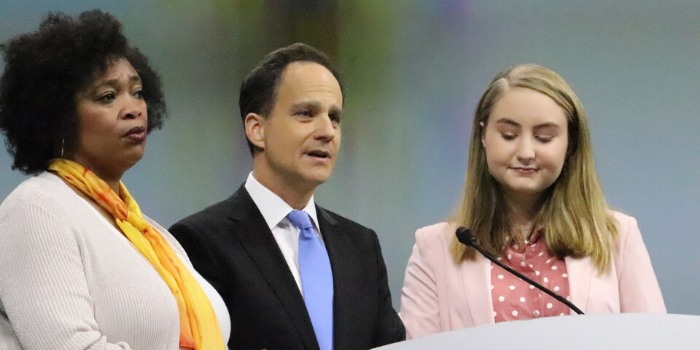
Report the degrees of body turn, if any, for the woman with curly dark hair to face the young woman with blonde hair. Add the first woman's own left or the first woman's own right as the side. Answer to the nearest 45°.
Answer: approximately 45° to the first woman's own left

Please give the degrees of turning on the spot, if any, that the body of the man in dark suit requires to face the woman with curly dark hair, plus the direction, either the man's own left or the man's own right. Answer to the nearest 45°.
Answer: approximately 90° to the man's own right

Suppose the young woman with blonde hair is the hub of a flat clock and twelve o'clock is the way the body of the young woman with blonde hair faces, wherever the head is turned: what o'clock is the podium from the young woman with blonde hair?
The podium is roughly at 12 o'clock from the young woman with blonde hair.

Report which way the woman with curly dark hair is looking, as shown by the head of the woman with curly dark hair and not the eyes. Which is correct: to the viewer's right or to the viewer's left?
to the viewer's right

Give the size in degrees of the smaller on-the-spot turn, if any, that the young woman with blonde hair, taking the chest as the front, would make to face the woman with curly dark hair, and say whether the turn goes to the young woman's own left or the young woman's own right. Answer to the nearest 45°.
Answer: approximately 45° to the young woman's own right

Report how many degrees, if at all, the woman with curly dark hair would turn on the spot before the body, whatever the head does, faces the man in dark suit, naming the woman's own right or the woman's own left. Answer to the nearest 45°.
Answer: approximately 90° to the woman's own left

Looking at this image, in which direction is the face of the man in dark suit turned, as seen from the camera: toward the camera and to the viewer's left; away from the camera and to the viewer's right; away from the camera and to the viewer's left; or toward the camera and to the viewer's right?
toward the camera and to the viewer's right

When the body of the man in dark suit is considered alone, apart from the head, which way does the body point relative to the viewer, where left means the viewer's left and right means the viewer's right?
facing the viewer and to the right of the viewer

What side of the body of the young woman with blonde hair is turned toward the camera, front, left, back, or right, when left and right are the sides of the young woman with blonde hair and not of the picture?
front

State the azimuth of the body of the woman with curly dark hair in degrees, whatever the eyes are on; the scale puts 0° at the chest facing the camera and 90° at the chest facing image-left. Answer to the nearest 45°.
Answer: approximately 315°

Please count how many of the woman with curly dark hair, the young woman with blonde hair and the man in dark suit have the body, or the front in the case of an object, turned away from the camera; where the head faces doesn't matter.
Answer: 0
